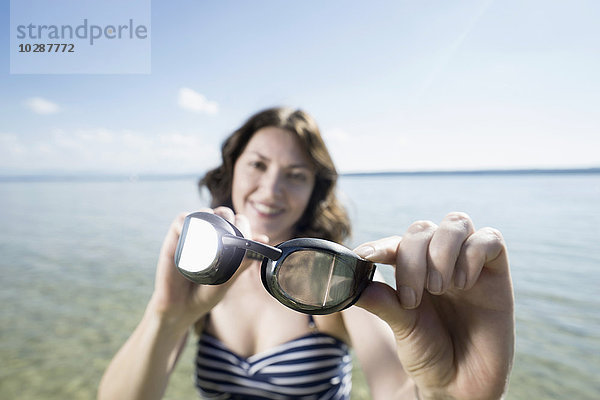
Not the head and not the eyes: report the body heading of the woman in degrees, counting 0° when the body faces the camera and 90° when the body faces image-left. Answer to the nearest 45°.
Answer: approximately 0°
